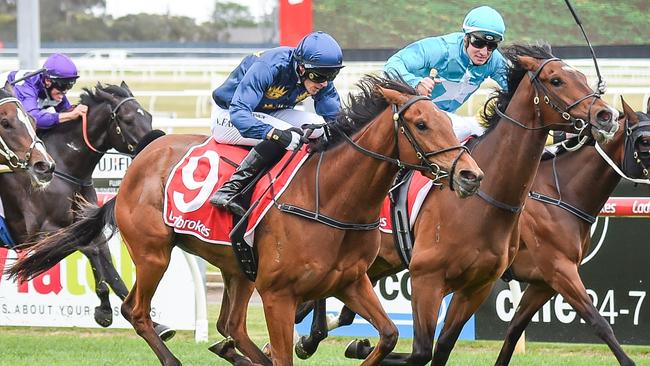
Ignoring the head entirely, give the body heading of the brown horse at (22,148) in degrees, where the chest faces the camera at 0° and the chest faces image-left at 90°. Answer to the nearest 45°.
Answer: approximately 315°

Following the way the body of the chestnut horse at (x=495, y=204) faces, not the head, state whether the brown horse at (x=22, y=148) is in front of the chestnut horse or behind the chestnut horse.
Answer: behind

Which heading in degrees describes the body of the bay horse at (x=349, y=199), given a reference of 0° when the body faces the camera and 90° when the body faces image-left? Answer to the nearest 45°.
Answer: approximately 315°

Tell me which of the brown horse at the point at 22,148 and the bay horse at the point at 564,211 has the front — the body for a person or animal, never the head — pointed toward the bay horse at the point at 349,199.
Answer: the brown horse

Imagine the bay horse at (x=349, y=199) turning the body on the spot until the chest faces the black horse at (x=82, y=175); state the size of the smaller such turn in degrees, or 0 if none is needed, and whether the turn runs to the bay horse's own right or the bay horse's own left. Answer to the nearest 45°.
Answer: approximately 180°

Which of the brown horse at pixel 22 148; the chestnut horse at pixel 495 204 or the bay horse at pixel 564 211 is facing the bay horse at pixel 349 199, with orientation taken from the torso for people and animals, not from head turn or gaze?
the brown horse

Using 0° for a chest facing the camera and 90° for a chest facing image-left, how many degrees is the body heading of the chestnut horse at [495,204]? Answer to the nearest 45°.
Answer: approximately 315°

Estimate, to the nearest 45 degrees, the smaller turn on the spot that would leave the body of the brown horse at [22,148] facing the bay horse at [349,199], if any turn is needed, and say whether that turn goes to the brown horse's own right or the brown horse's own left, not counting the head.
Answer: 0° — it already faces it

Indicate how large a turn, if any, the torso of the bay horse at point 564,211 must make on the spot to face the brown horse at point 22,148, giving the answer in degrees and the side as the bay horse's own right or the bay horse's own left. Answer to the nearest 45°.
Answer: approximately 180°

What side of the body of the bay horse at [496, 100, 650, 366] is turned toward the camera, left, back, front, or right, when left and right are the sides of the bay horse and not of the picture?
right
